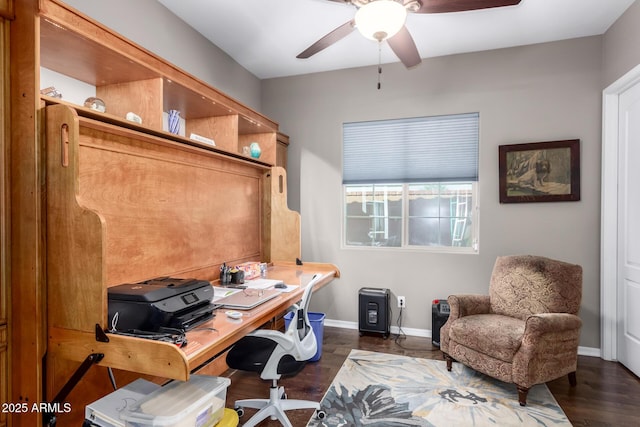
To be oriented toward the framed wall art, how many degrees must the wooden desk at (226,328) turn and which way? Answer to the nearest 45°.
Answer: approximately 90° to its left

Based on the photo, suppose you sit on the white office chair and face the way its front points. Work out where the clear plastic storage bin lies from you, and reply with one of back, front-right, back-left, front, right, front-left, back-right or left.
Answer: front-left

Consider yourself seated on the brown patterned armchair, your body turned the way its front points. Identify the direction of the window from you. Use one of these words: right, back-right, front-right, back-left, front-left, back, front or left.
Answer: right

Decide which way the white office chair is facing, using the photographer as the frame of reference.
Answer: facing to the left of the viewer

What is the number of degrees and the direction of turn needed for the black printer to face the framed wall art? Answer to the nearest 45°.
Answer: approximately 45° to its left

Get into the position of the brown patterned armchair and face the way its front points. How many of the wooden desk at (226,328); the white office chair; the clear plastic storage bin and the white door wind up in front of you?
3

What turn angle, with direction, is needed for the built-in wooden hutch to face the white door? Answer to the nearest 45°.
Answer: approximately 45° to its left

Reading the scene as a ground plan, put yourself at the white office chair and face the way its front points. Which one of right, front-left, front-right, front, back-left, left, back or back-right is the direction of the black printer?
front-left

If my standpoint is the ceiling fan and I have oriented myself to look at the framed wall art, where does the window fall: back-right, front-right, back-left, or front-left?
front-left

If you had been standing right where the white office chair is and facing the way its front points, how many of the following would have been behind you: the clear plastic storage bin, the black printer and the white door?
1

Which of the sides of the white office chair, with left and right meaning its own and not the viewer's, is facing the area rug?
back

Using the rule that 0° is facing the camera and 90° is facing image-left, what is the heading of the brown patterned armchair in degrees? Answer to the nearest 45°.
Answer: approximately 45°

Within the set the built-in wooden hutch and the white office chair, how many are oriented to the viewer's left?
1

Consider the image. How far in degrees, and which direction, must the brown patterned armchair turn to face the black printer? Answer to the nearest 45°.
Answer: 0° — it already faces it

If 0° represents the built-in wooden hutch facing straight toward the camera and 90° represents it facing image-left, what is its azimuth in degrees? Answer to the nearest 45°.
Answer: approximately 315°
